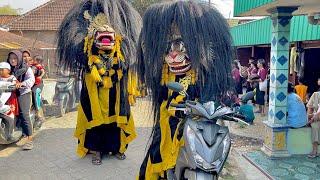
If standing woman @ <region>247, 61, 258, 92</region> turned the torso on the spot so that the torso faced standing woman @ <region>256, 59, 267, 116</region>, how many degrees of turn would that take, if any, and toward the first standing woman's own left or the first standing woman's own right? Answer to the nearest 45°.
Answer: approximately 90° to the first standing woman's own left

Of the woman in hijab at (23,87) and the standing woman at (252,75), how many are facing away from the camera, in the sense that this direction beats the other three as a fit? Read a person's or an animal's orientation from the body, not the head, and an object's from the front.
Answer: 0

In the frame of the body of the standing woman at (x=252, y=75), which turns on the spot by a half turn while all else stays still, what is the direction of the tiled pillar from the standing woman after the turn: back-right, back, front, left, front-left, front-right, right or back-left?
right

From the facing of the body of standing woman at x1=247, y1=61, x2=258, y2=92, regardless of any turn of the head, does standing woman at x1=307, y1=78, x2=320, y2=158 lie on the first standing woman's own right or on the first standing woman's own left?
on the first standing woman's own left
